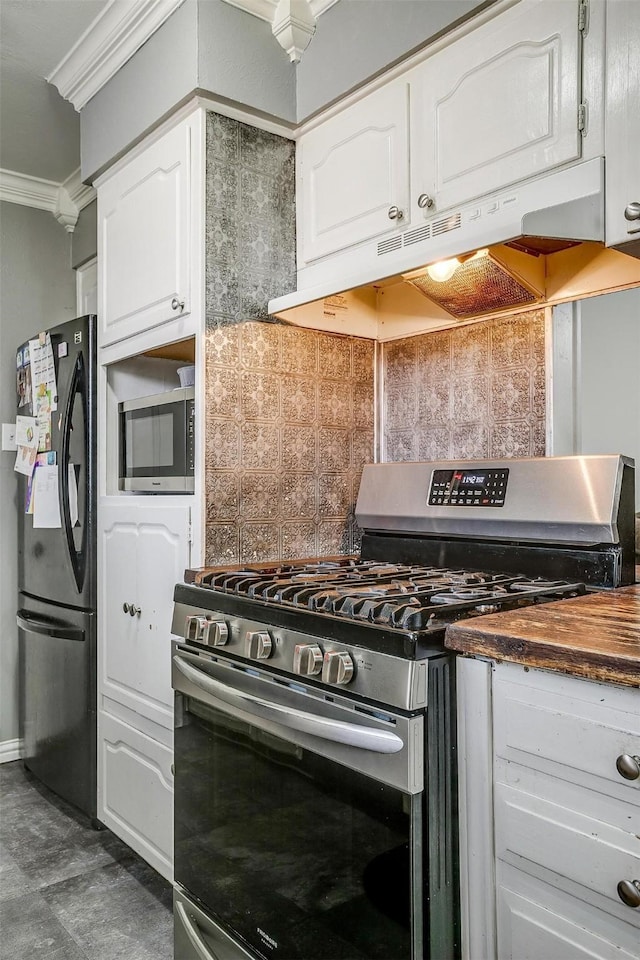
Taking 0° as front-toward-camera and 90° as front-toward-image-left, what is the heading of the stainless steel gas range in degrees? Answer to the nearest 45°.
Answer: approximately 45°

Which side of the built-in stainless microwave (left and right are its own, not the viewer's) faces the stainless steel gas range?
left

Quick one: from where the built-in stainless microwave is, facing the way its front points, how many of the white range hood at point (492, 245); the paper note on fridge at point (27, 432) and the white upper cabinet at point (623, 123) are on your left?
2

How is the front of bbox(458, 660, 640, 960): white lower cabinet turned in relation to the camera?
facing the viewer and to the left of the viewer

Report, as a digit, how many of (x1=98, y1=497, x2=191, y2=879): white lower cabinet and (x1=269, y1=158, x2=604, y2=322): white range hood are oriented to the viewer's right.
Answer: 0

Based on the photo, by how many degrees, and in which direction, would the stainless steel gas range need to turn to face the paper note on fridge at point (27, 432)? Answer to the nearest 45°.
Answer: approximately 90° to its right
